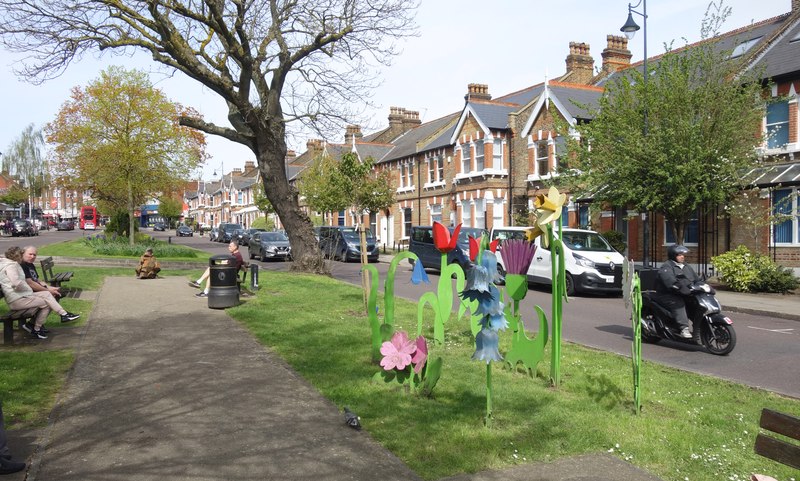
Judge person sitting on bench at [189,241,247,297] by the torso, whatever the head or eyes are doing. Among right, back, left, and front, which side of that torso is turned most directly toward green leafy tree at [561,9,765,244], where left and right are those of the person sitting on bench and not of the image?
back

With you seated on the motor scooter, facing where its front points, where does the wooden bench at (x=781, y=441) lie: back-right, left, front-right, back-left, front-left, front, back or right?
front-right

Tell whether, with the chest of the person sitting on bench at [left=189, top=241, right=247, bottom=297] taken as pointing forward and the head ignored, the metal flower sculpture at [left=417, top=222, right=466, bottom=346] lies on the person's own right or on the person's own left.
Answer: on the person's own left

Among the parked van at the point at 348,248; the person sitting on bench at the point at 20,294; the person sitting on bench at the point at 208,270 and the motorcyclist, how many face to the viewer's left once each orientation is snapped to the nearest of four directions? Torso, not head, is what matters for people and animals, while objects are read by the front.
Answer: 1

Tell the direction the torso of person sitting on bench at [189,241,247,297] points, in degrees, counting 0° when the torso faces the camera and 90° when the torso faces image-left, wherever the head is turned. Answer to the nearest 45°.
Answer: approximately 90°

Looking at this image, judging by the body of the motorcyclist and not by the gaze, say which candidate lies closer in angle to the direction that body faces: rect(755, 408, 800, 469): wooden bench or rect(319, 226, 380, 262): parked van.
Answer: the wooden bench

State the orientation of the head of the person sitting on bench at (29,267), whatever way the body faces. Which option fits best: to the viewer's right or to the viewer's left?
to the viewer's right

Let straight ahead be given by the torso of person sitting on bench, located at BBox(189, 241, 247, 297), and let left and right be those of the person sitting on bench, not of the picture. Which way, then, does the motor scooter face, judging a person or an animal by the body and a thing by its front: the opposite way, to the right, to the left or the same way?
to the left

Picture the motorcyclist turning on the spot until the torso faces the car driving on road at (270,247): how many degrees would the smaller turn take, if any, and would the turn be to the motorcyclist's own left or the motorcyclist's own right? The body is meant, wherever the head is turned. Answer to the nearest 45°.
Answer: approximately 180°

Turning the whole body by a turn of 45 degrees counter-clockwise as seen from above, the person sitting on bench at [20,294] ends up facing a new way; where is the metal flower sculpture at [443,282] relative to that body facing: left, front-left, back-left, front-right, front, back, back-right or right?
right

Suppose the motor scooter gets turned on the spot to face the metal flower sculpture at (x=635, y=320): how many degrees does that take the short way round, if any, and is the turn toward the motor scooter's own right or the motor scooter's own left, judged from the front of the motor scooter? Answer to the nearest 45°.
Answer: approximately 45° to the motor scooter's own right

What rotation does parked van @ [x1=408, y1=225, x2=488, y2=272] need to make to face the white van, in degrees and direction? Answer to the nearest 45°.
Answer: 0° — it already faces it

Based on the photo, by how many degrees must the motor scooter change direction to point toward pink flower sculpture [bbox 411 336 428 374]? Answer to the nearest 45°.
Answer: approximately 90° to its right

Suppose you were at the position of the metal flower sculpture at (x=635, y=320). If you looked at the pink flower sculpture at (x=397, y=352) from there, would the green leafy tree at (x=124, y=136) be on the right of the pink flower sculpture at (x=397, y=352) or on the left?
right

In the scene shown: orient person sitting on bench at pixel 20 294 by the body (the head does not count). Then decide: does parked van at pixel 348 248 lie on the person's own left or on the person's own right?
on the person's own left

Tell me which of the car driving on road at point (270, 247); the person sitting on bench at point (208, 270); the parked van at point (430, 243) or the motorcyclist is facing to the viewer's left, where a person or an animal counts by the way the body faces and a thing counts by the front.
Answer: the person sitting on bench
